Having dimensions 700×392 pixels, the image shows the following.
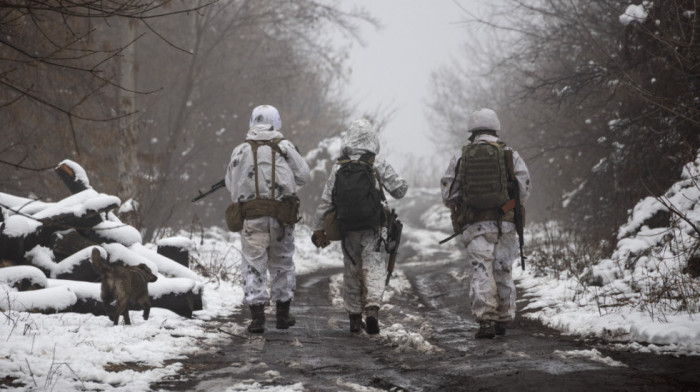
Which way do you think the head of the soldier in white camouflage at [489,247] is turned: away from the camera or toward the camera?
away from the camera

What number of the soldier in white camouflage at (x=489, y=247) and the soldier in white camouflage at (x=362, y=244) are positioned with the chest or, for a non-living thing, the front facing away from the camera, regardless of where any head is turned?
2

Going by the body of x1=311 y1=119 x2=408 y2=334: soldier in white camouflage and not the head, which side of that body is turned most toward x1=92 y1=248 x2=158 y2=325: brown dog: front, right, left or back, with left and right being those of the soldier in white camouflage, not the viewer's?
left

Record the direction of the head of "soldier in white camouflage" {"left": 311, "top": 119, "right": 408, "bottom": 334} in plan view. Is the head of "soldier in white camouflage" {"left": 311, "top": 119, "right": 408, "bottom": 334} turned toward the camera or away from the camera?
away from the camera

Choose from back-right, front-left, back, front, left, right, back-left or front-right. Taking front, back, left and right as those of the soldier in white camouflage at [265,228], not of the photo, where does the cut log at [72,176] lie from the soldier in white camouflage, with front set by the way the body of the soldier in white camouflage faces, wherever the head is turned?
front-left

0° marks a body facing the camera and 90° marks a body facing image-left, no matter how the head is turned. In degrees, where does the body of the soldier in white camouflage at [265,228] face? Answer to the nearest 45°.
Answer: approximately 180°

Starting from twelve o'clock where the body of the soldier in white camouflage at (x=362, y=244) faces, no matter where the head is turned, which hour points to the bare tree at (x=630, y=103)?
The bare tree is roughly at 2 o'clock from the soldier in white camouflage.

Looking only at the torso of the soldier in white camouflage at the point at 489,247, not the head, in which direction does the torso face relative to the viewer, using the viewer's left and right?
facing away from the viewer

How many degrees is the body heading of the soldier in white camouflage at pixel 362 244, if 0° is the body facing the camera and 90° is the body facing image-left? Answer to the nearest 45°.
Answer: approximately 180°

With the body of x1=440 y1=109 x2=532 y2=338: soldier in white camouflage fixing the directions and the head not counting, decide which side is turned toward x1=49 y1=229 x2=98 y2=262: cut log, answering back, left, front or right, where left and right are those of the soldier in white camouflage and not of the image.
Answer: left

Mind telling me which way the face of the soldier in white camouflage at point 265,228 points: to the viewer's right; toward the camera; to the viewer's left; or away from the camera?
away from the camera

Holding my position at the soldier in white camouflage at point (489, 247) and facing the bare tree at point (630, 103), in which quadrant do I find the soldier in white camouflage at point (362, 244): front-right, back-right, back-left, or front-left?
back-left
